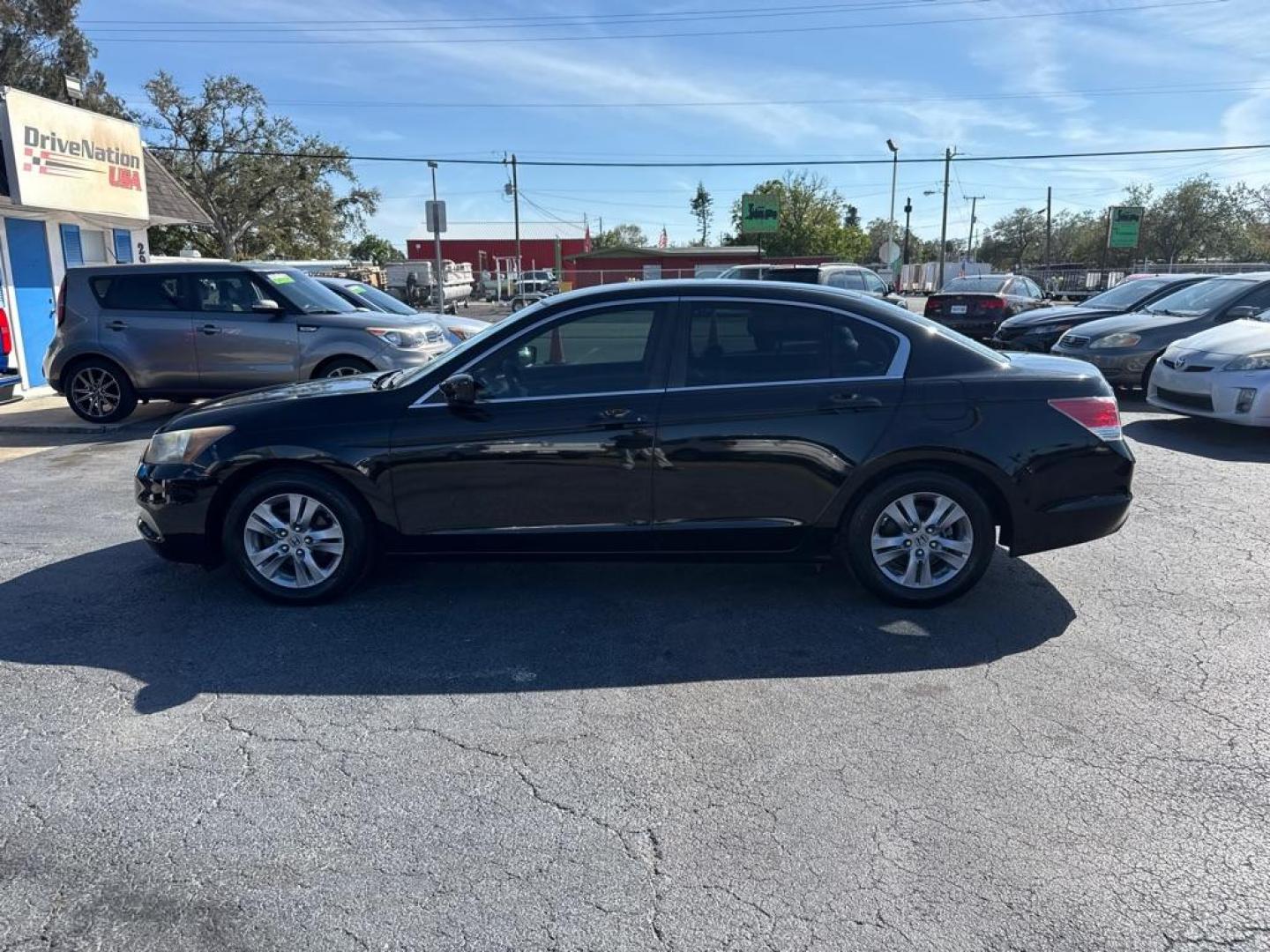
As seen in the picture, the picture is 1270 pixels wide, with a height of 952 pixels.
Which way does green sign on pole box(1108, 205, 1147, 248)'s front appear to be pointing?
toward the camera

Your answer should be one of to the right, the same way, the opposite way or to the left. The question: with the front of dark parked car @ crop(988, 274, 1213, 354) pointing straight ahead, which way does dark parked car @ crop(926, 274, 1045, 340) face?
the opposite way

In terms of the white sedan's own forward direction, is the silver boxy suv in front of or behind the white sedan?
in front

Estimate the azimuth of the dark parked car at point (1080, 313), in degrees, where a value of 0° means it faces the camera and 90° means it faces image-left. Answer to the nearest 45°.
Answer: approximately 45°

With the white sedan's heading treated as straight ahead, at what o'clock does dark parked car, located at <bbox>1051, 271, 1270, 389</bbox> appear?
The dark parked car is roughly at 4 o'clock from the white sedan.

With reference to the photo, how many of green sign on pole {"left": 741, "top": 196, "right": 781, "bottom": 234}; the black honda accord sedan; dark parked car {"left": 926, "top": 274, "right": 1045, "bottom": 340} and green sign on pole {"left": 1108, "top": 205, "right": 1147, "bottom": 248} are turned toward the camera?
2

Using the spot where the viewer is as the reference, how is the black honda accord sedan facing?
facing to the left of the viewer

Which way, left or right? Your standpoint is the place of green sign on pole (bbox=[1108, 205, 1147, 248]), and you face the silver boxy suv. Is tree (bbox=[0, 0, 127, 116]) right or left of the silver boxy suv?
right

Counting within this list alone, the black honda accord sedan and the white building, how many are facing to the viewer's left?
1

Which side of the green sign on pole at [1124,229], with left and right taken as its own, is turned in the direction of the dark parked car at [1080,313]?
front

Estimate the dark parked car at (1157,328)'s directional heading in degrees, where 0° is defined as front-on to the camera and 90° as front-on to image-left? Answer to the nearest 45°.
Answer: approximately 45°

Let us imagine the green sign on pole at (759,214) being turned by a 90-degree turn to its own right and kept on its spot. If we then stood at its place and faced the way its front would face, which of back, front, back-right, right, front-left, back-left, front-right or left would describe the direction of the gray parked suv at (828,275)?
left

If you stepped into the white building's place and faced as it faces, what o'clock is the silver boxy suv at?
The silver boxy suv is roughly at 1 o'clock from the white building.

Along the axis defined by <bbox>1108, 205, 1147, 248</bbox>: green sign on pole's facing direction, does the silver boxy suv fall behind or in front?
in front

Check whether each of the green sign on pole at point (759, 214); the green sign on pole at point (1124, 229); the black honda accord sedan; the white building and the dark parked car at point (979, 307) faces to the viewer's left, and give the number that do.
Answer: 1

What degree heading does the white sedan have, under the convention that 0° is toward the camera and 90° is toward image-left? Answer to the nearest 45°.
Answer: approximately 45°

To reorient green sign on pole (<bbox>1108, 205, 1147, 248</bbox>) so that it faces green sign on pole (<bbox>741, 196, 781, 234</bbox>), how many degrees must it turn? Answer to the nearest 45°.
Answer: approximately 45° to its right

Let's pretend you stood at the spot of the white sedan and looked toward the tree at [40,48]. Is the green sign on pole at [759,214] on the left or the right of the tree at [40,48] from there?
right
